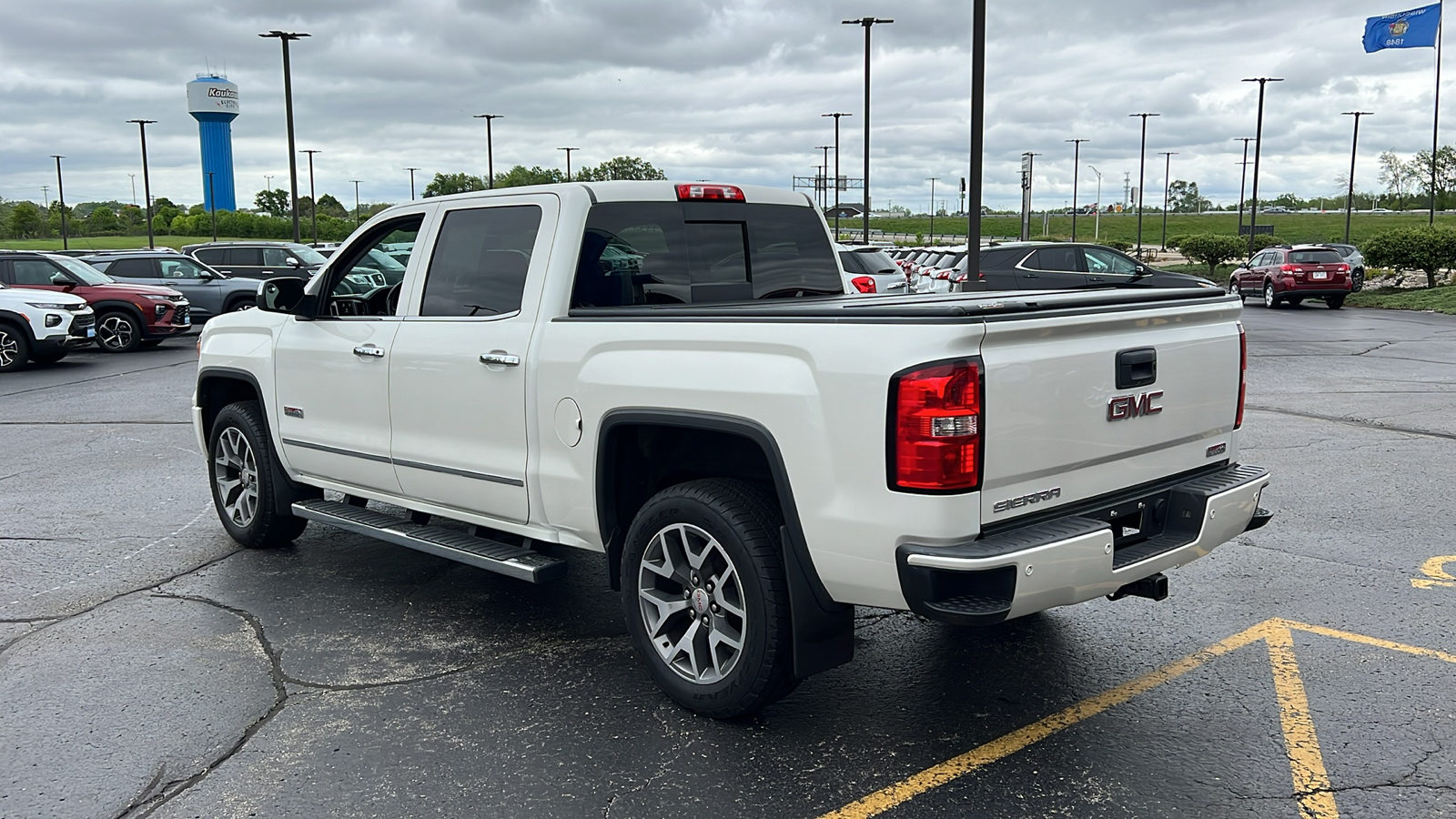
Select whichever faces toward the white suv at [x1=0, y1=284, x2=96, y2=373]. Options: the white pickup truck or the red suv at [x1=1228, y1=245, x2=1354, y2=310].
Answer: the white pickup truck

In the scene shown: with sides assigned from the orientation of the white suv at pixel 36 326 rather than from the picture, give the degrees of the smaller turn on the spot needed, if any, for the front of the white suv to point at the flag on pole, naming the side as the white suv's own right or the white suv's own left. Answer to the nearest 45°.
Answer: approximately 45° to the white suv's own left

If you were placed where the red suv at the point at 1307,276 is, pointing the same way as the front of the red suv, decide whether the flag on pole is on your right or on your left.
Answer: on your right

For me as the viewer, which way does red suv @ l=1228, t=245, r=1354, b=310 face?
facing away from the viewer and to the left of the viewer

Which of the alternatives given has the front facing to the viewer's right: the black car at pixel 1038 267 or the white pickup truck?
the black car

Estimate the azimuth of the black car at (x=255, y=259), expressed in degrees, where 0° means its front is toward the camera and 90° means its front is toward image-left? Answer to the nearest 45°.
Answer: approximately 315°

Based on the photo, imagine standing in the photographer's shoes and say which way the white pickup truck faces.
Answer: facing away from the viewer and to the left of the viewer

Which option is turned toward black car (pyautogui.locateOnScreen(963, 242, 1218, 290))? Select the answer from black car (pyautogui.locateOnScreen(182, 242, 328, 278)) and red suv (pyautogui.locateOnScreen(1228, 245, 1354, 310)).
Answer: black car (pyautogui.locateOnScreen(182, 242, 328, 278))

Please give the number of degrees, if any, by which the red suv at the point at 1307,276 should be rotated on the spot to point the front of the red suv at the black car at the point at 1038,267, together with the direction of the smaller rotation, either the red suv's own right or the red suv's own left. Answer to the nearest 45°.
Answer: approximately 135° to the red suv's own left

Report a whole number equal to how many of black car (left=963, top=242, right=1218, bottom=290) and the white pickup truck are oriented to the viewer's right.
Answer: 1

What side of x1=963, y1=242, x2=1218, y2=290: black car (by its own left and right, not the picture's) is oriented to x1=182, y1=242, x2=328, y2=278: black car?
back

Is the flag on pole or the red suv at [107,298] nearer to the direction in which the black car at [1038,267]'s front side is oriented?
the flag on pole

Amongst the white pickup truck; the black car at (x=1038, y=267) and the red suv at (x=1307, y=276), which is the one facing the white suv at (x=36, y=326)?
the white pickup truck

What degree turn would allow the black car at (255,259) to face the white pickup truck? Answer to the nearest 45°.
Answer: approximately 45° to its right

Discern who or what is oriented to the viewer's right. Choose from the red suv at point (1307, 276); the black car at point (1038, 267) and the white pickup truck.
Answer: the black car

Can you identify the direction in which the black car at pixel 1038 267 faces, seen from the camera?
facing to the right of the viewer
